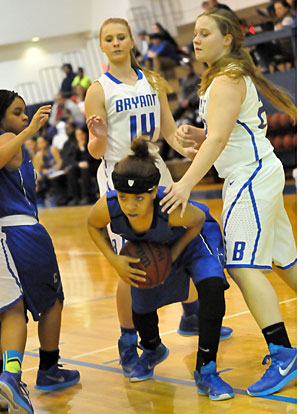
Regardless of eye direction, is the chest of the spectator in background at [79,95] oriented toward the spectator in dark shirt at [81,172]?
yes

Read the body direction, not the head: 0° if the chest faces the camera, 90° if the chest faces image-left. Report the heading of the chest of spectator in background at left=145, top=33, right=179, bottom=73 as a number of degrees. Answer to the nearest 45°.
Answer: approximately 45°

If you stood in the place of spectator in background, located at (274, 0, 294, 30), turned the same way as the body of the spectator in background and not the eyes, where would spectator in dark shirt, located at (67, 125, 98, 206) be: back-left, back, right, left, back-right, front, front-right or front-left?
front-right

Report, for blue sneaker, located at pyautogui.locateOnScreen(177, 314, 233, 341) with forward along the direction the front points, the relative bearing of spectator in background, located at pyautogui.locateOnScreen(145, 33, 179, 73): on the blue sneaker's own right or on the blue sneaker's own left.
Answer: on the blue sneaker's own left

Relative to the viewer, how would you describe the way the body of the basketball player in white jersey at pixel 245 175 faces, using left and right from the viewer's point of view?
facing to the left of the viewer

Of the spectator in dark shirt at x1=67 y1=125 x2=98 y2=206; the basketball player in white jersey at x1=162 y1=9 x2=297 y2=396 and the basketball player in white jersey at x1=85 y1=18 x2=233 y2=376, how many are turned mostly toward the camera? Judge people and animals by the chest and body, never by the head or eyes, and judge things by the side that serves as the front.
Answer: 2

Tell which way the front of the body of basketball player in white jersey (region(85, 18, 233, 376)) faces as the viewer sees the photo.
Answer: toward the camera

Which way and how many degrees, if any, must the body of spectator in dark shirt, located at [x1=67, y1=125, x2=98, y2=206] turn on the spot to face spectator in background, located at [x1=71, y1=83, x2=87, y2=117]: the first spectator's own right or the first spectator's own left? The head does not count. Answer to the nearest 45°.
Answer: approximately 180°

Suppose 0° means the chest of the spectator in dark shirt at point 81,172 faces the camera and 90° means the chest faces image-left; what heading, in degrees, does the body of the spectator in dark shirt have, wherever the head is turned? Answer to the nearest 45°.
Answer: approximately 0°

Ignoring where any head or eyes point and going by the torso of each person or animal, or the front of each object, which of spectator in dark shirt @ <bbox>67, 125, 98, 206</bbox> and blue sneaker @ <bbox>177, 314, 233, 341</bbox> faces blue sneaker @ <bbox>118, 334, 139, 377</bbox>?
the spectator in dark shirt

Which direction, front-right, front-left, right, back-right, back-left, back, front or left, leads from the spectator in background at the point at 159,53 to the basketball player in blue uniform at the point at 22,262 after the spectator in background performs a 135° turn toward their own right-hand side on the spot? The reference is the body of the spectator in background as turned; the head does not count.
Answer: back

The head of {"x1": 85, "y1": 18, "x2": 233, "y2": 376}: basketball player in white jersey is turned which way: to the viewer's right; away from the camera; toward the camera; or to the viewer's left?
toward the camera

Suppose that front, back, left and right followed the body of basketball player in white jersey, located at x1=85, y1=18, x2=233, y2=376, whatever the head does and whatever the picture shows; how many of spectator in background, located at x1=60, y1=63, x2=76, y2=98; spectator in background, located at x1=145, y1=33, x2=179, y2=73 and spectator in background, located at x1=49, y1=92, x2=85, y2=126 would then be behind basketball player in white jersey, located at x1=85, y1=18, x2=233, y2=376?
3

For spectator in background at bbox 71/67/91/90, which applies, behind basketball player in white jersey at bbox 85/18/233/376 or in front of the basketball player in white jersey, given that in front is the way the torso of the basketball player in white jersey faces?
behind

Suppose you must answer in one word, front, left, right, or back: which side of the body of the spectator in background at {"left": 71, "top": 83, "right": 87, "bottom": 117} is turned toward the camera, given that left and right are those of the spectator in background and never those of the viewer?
front

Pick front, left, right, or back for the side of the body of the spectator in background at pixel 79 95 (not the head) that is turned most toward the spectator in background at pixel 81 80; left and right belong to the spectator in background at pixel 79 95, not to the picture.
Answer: back

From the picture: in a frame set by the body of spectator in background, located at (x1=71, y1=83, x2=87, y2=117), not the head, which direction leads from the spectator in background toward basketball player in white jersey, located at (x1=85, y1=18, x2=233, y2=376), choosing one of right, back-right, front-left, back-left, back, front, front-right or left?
front

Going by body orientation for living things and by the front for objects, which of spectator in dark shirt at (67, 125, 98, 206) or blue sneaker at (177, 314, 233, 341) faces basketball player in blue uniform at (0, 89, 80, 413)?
the spectator in dark shirt
